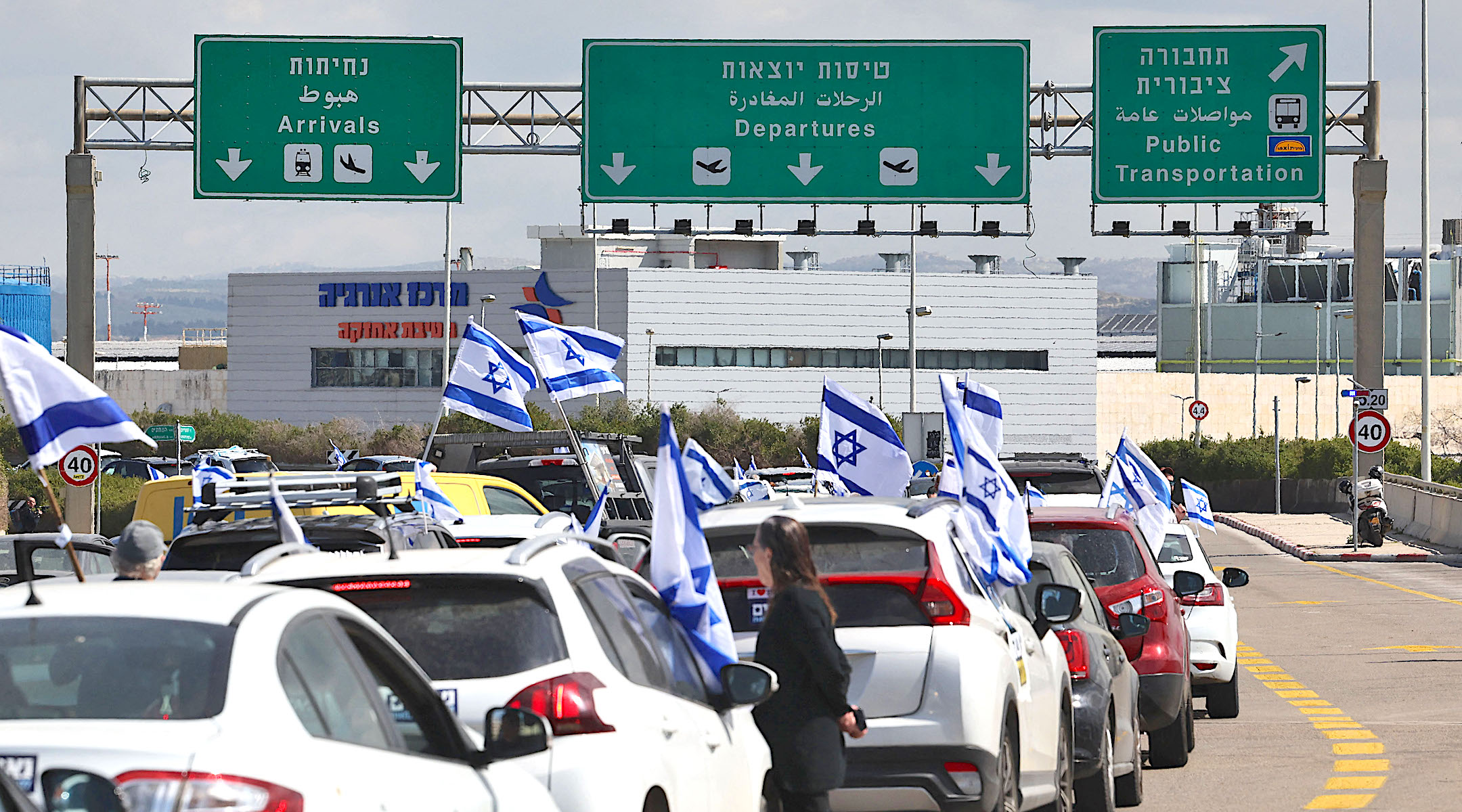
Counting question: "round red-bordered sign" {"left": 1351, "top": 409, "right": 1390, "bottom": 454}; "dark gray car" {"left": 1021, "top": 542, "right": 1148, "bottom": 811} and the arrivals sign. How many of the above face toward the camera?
2

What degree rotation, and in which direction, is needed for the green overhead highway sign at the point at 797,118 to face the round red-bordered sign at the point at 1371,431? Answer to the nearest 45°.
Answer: approximately 135° to its left

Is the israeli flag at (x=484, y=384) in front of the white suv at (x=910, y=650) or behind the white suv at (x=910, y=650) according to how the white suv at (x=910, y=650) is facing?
in front

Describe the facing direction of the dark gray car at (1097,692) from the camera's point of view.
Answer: facing away from the viewer

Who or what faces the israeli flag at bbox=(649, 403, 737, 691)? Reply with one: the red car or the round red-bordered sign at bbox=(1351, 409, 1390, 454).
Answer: the round red-bordered sign

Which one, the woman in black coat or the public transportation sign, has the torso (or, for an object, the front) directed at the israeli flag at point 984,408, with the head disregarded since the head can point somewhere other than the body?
the public transportation sign

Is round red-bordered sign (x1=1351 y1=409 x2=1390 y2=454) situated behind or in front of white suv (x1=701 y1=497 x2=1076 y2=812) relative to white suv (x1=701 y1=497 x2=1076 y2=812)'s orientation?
in front

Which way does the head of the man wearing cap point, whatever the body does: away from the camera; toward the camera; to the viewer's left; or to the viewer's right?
away from the camera

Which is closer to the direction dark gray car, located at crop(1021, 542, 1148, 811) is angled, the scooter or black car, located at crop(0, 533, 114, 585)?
the scooter

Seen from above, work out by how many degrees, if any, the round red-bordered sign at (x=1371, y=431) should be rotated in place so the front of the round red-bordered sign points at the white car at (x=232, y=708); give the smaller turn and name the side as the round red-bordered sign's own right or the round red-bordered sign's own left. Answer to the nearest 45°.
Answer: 0° — it already faces it
